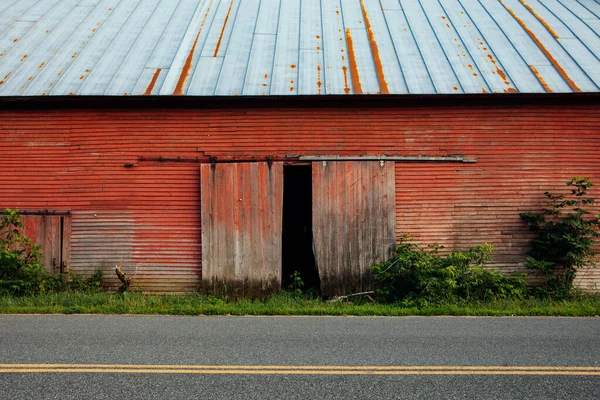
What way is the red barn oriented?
toward the camera

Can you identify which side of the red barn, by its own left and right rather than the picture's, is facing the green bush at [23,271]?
right

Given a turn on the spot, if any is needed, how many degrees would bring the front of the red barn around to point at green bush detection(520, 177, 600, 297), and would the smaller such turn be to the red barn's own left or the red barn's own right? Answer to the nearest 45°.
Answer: approximately 90° to the red barn's own left
